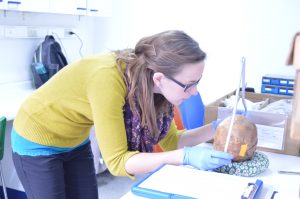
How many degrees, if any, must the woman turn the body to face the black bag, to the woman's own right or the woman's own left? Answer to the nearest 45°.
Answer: approximately 90° to the woman's own left

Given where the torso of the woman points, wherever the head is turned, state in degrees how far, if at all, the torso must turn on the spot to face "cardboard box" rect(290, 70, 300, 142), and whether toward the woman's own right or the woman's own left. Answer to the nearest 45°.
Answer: approximately 45° to the woman's own right

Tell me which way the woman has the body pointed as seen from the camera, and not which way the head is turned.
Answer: to the viewer's right

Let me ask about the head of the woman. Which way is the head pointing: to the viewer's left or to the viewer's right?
to the viewer's right

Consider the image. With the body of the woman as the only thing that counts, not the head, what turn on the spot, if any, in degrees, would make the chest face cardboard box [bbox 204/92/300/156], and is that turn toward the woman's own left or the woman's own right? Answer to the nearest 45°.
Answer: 0° — they already face it

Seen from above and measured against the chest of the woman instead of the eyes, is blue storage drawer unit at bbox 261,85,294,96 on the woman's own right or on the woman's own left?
on the woman's own left

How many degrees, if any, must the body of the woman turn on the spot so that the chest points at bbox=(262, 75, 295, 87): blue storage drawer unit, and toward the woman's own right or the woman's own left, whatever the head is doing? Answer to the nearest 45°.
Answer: approximately 45° to the woman's own left

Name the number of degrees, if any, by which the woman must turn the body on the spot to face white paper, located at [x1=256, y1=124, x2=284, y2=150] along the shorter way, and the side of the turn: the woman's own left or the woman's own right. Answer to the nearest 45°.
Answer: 0° — they already face it
